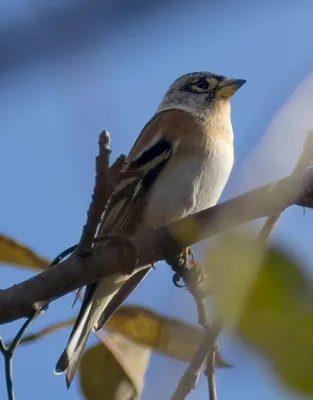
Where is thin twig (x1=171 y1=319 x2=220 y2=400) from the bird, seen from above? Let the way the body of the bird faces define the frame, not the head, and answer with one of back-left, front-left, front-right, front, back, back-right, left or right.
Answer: right

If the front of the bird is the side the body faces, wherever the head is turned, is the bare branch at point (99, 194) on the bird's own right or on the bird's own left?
on the bird's own right

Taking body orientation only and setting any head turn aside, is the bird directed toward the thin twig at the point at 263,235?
yes

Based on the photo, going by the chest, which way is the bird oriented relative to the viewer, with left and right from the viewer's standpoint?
facing to the right of the viewer
